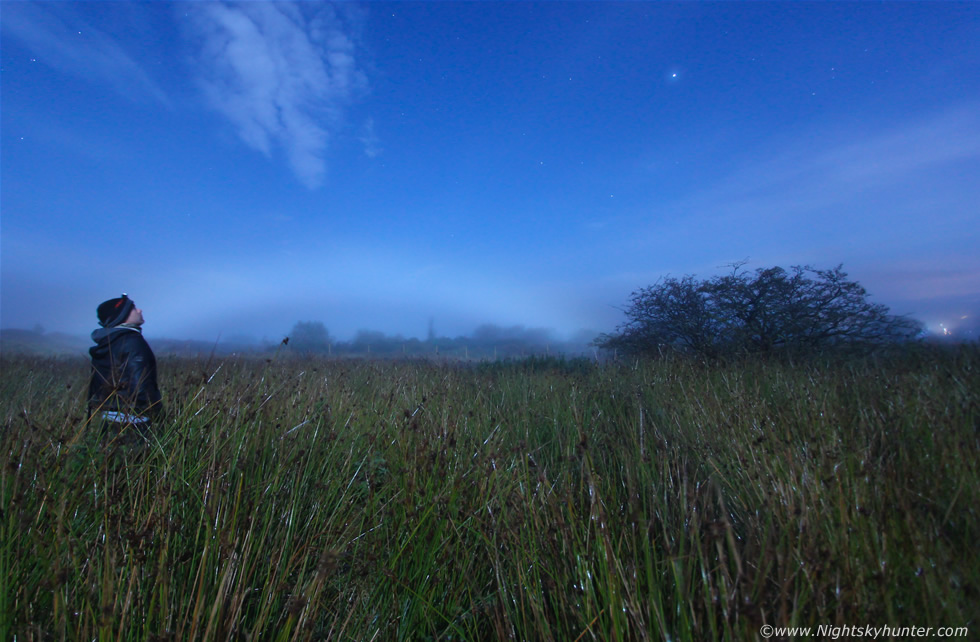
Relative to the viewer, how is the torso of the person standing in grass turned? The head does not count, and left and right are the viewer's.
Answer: facing away from the viewer and to the right of the viewer
